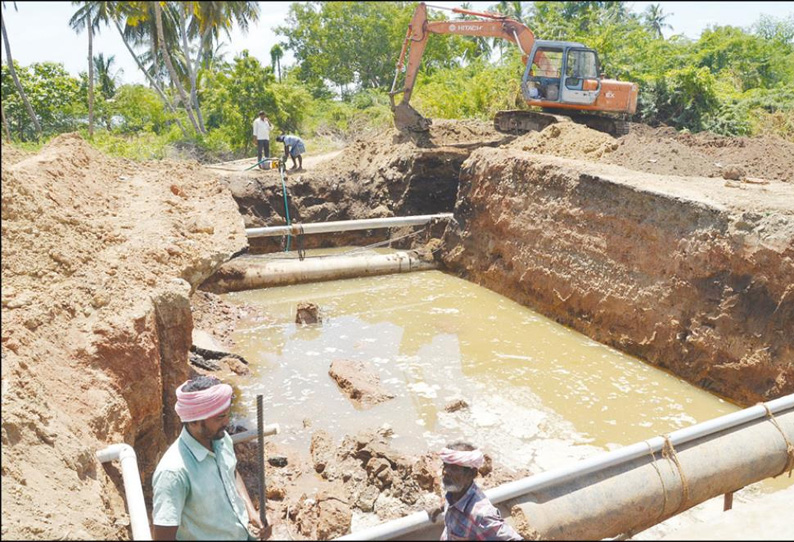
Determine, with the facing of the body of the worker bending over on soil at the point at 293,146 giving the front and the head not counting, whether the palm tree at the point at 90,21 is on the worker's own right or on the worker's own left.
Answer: on the worker's own right

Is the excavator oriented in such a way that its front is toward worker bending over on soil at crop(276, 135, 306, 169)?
yes

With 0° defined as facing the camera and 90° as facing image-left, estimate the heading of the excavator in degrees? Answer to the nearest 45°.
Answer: approximately 90°

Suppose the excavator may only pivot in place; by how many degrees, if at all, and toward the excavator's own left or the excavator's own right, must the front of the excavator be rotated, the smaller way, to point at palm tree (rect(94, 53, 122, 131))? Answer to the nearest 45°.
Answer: approximately 45° to the excavator's own right

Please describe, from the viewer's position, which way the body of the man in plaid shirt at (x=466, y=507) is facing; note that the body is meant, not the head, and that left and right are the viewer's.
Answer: facing the viewer and to the left of the viewer

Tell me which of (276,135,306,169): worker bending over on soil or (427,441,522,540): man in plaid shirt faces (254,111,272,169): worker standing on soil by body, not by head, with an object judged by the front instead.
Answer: (276,135,306,169): worker bending over on soil

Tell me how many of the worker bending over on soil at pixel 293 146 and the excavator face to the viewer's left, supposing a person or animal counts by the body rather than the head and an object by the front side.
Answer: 2

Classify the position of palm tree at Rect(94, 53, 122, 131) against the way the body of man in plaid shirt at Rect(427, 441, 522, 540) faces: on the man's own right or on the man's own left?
on the man's own right

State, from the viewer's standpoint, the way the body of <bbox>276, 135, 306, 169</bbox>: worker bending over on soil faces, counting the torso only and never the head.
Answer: to the viewer's left

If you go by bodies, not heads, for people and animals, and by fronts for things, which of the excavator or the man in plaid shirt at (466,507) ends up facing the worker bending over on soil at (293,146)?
the excavator

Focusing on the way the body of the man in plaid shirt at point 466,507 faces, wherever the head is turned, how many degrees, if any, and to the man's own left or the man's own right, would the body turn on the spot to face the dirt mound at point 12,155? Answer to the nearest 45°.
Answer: approximately 90° to the man's own right

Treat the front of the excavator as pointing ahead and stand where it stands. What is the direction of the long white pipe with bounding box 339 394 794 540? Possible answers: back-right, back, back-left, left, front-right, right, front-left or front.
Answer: left

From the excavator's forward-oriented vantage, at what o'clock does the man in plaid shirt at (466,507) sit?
The man in plaid shirt is roughly at 9 o'clock from the excavator.

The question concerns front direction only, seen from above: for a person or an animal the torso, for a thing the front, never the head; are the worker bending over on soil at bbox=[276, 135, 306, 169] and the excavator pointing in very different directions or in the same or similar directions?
same or similar directions
